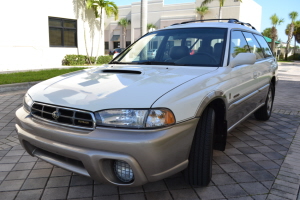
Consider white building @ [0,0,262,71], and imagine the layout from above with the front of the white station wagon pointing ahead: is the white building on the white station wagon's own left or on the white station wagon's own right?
on the white station wagon's own right

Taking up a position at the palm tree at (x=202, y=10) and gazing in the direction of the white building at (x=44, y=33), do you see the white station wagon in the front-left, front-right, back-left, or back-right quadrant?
front-left

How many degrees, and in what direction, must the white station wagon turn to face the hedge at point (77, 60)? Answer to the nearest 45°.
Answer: approximately 135° to its right

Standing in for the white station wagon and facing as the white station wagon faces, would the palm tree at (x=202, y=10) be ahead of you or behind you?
behind

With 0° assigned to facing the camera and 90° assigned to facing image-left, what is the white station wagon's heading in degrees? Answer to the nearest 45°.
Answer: approximately 45°

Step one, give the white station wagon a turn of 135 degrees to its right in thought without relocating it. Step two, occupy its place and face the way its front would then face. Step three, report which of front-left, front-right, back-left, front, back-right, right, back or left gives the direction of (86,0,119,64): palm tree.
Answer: front
